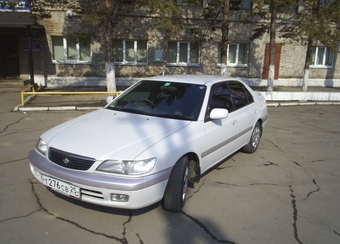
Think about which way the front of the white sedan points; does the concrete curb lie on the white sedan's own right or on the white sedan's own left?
on the white sedan's own right

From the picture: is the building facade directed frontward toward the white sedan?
yes

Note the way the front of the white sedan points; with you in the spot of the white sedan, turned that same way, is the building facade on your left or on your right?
on your right

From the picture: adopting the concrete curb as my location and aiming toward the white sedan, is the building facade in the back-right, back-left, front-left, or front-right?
back-left

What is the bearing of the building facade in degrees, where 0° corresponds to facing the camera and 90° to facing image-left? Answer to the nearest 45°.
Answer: approximately 0°

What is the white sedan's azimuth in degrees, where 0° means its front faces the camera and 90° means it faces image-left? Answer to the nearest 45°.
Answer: approximately 45°
